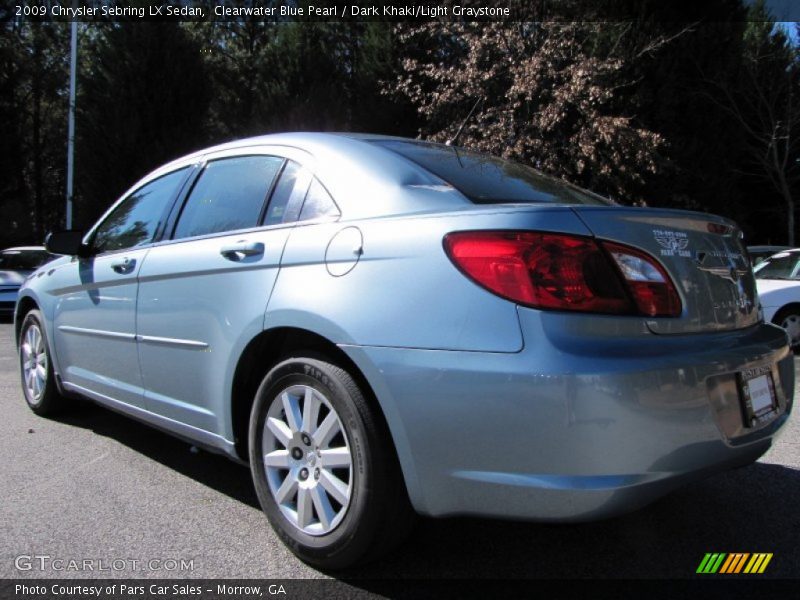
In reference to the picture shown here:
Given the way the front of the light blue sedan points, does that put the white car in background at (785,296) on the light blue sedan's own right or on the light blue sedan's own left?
on the light blue sedan's own right

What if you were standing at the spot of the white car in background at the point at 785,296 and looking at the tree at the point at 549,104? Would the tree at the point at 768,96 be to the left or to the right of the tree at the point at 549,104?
right

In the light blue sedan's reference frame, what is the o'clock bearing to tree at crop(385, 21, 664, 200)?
The tree is roughly at 2 o'clock from the light blue sedan.

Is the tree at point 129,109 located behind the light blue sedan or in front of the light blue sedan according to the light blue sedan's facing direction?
in front

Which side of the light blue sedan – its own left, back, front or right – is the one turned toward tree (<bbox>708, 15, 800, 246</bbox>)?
right

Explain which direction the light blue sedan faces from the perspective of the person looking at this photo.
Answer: facing away from the viewer and to the left of the viewer

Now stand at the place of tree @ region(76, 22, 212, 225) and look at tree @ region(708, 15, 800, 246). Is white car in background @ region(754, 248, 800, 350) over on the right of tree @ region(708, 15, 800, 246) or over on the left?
right

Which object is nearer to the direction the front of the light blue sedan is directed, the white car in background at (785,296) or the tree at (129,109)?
the tree
